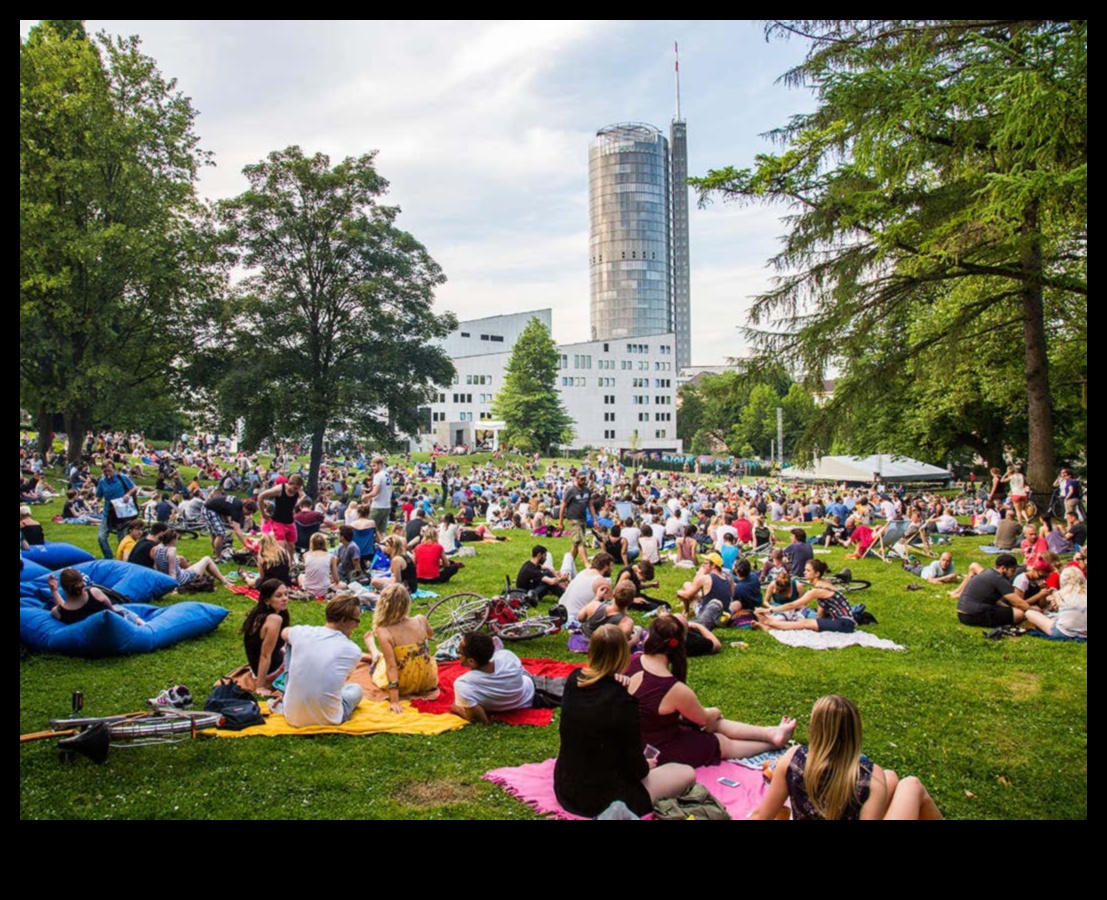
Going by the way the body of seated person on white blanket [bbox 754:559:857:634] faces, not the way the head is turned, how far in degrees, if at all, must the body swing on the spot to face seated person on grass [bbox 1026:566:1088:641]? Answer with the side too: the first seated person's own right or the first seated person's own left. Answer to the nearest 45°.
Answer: approximately 180°

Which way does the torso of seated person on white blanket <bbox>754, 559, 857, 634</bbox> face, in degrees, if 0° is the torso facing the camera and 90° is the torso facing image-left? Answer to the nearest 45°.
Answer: approximately 90°

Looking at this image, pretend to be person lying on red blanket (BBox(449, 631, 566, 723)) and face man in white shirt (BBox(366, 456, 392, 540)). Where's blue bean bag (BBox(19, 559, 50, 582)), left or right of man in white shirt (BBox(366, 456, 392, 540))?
left

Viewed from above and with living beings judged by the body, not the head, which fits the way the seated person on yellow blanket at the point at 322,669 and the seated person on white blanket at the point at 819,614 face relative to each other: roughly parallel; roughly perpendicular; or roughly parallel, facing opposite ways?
roughly perpendicular

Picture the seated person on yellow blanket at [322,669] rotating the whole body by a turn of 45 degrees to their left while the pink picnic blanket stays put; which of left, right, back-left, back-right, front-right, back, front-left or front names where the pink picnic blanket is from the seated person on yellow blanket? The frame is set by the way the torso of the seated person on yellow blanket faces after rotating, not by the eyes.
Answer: back-right

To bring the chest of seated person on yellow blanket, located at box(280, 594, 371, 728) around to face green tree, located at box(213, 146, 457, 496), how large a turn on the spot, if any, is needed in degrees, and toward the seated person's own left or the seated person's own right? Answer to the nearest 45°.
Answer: approximately 45° to the seated person's own left

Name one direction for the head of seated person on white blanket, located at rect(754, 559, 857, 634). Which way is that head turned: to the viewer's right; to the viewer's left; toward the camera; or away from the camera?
to the viewer's left

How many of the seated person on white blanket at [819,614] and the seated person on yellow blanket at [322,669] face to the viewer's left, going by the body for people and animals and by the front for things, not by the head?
1

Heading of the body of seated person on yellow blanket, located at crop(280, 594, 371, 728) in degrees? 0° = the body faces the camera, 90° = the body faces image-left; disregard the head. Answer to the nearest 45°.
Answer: approximately 225°
